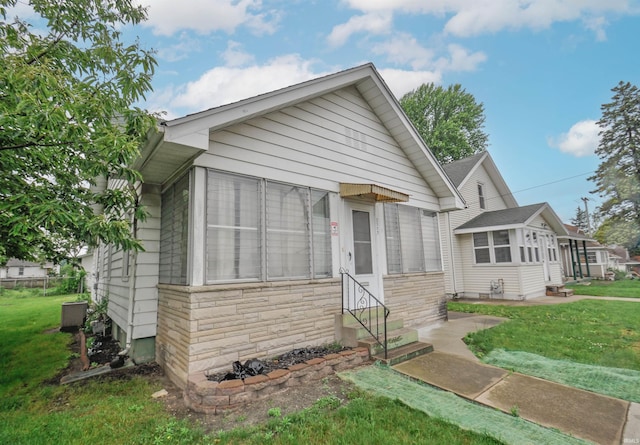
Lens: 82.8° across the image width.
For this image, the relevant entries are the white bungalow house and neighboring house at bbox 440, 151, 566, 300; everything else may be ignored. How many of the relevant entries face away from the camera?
0

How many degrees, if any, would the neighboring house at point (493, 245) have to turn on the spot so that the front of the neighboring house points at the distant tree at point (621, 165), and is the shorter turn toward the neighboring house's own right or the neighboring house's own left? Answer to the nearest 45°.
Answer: approximately 90° to the neighboring house's own left

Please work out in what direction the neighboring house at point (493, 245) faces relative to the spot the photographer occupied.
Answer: facing the viewer and to the right of the viewer

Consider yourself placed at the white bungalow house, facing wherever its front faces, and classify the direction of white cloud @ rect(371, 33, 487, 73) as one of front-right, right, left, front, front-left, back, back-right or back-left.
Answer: left

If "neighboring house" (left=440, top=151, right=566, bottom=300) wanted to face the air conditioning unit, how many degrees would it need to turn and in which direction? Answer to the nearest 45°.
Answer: approximately 90° to its right

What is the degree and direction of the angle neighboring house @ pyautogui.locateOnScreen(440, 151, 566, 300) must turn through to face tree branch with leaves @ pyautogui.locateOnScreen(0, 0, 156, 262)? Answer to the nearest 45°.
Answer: approximately 45° to its right

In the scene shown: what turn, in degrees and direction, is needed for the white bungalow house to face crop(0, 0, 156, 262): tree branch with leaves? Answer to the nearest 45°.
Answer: approximately 90° to its right

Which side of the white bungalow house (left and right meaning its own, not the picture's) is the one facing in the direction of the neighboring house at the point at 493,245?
left

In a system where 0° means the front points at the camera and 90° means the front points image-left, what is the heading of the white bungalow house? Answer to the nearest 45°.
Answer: approximately 315°

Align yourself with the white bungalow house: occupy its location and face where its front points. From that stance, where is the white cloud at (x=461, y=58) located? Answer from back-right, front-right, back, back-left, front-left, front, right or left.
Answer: left

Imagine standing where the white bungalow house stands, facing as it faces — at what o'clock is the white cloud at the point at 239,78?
The white cloud is roughly at 7 o'clock from the white bungalow house.
